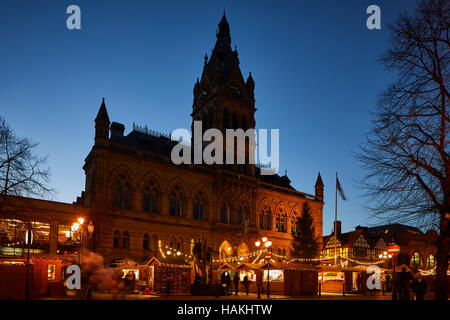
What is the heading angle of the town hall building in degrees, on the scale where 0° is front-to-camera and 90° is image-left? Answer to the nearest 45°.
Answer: approximately 315°

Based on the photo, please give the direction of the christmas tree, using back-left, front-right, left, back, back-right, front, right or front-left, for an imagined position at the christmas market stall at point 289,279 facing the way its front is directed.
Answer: back-right

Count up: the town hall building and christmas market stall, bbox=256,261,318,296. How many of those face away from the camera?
0

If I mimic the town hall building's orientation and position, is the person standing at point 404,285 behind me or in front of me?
in front

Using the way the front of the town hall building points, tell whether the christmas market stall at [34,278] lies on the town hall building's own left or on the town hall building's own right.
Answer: on the town hall building's own right

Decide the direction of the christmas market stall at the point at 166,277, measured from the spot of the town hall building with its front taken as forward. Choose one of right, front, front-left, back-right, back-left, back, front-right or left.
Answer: front-right

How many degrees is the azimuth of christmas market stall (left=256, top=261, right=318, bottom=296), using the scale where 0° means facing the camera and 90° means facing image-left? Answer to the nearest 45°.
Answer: approximately 45°
